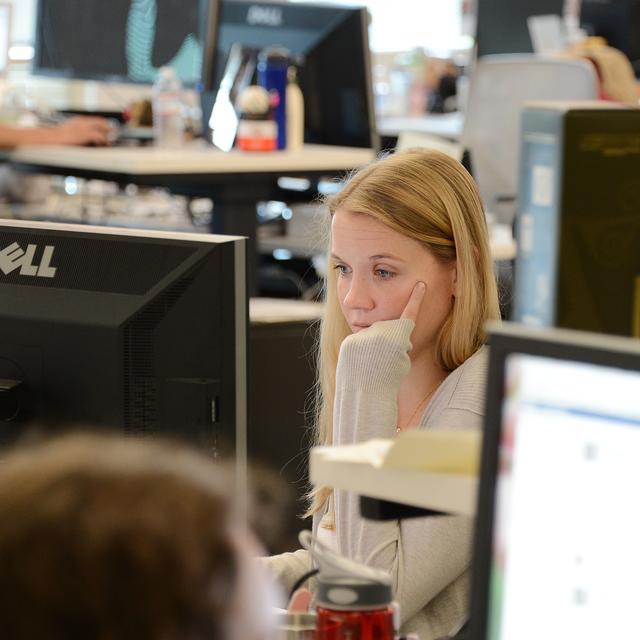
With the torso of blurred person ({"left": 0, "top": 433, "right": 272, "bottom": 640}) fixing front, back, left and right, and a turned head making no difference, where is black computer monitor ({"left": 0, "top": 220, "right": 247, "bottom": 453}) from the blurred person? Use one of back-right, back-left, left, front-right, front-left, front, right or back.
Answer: front-left

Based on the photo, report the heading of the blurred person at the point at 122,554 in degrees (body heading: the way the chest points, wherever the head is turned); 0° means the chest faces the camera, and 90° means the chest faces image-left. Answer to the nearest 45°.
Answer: approximately 225°

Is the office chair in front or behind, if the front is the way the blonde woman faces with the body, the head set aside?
behind

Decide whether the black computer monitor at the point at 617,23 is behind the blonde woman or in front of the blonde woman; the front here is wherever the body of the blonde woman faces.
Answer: behind

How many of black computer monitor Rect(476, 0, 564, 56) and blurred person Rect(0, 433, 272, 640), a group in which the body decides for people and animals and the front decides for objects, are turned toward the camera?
1

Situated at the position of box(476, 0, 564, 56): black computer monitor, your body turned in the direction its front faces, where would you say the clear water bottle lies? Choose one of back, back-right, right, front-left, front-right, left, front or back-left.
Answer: front-right

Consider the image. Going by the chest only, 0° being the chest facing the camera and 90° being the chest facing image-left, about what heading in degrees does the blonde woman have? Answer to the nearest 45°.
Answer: approximately 45°

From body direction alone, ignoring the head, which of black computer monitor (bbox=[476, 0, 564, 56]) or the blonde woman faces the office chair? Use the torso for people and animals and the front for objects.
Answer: the black computer monitor

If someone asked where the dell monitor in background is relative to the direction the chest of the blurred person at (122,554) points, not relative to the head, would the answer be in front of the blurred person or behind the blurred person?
in front

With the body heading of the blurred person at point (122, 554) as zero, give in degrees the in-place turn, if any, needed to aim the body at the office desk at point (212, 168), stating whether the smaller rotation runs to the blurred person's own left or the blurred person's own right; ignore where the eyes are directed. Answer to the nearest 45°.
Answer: approximately 45° to the blurred person's own left
